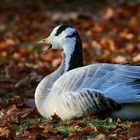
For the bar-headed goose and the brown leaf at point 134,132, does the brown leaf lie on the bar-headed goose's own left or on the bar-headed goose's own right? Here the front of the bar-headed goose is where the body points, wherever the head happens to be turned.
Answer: on the bar-headed goose's own left

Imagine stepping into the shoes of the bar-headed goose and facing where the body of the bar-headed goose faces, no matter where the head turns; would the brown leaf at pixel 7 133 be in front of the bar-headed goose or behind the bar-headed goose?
in front

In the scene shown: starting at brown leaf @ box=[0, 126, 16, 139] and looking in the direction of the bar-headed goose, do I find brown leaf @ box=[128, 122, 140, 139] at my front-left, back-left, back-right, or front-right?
front-right

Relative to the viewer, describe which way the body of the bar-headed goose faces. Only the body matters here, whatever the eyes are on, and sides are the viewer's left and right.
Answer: facing to the left of the viewer

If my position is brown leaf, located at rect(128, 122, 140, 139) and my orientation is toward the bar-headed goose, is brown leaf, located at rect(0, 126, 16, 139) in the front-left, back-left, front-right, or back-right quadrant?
front-left

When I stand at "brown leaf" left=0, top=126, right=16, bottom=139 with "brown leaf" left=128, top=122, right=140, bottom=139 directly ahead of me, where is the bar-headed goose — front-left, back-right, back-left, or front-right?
front-left
